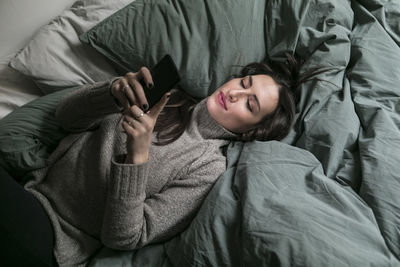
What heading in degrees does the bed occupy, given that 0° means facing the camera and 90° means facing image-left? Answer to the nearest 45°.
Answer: approximately 315°
